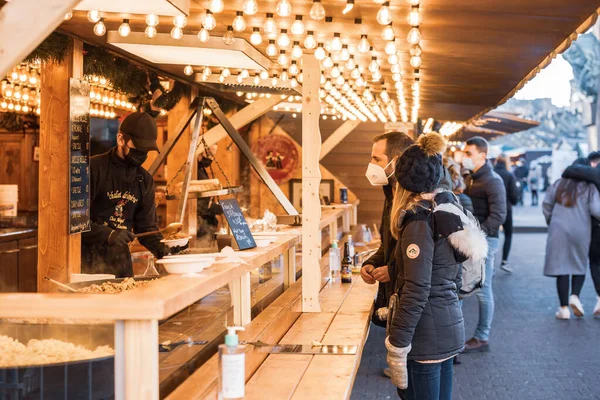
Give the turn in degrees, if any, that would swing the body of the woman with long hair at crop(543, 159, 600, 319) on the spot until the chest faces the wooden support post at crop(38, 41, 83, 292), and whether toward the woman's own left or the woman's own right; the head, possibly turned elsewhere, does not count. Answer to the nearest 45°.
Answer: approximately 135° to the woman's own left

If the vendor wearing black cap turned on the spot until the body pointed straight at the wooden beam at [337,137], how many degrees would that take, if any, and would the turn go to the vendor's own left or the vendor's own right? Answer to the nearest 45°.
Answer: approximately 90° to the vendor's own left

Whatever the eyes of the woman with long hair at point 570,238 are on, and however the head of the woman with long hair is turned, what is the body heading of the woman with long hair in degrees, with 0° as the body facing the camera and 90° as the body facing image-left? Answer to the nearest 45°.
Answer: approximately 180°

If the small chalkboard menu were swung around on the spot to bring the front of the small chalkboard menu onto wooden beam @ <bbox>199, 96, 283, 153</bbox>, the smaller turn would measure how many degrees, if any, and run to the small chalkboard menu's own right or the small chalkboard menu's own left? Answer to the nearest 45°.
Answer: approximately 135° to the small chalkboard menu's own left

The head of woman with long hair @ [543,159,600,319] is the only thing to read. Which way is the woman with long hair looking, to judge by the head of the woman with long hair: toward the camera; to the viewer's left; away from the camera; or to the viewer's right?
away from the camera

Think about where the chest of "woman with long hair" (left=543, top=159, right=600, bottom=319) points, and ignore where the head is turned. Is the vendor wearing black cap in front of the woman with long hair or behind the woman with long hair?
behind

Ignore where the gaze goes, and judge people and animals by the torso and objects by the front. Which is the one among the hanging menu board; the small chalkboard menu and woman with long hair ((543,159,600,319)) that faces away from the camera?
the woman with long hair

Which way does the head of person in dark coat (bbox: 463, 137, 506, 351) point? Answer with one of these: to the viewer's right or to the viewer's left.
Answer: to the viewer's left

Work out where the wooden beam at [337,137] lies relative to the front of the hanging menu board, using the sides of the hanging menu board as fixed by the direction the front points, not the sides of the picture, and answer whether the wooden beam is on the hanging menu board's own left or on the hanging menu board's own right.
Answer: on the hanging menu board's own left

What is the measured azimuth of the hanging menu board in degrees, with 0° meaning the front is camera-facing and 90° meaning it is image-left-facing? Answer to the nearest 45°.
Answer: approximately 315°

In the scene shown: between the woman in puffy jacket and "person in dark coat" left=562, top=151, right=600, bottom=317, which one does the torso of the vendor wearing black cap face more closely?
the woman in puffy jacket
